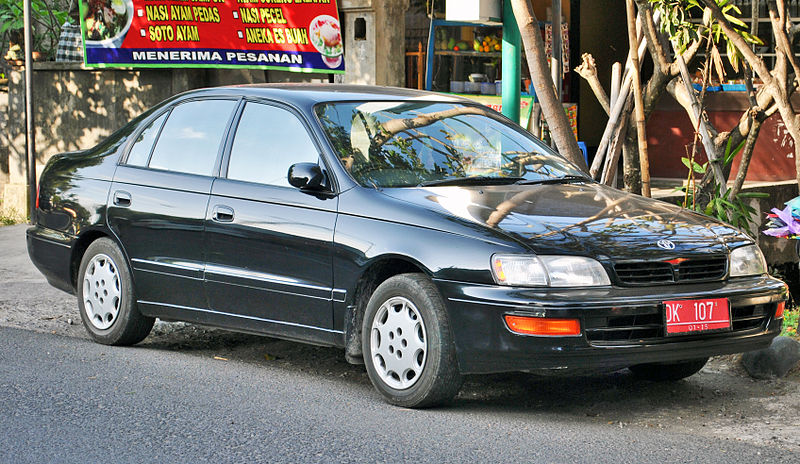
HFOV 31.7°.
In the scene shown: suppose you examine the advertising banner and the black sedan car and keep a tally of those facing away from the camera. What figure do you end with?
0

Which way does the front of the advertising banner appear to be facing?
toward the camera

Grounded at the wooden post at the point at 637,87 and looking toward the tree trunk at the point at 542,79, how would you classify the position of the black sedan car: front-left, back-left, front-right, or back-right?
front-left

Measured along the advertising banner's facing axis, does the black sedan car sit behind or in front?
in front

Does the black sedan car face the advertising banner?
no

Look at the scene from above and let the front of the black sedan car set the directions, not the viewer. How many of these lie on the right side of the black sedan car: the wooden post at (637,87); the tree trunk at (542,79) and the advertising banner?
0

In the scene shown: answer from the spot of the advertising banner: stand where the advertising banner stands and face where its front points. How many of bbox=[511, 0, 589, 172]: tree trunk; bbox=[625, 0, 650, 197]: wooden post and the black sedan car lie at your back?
0

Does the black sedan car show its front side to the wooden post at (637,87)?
no
